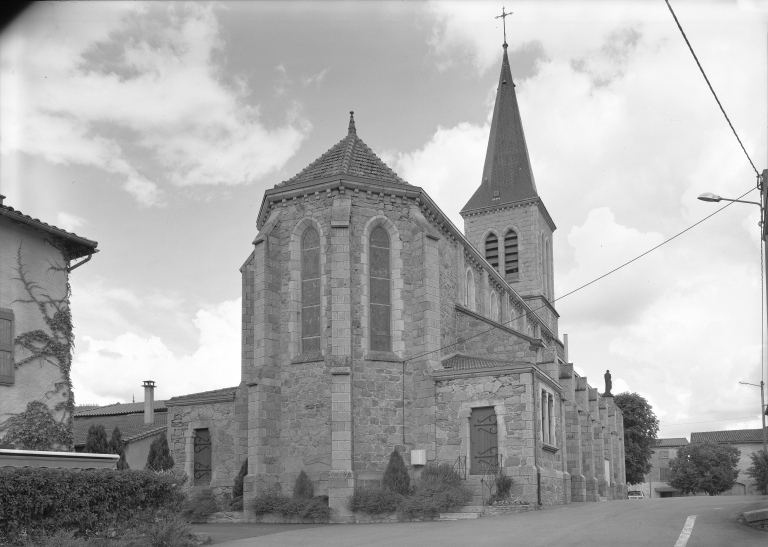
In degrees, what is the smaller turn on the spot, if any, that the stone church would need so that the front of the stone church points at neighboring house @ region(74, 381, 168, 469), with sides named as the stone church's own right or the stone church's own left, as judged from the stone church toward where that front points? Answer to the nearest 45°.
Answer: approximately 90° to the stone church's own left

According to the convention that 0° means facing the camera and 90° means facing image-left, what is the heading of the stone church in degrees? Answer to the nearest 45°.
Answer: approximately 225°

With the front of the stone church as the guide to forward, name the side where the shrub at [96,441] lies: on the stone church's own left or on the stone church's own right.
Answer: on the stone church's own left

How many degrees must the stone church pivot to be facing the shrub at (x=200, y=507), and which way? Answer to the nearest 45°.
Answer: approximately 135° to its left

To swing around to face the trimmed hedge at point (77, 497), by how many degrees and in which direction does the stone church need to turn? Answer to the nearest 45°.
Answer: approximately 135° to its right

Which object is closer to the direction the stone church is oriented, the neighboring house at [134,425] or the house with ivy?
the neighboring house

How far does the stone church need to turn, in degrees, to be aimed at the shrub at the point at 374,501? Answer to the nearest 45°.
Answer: approximately 135° to its right
